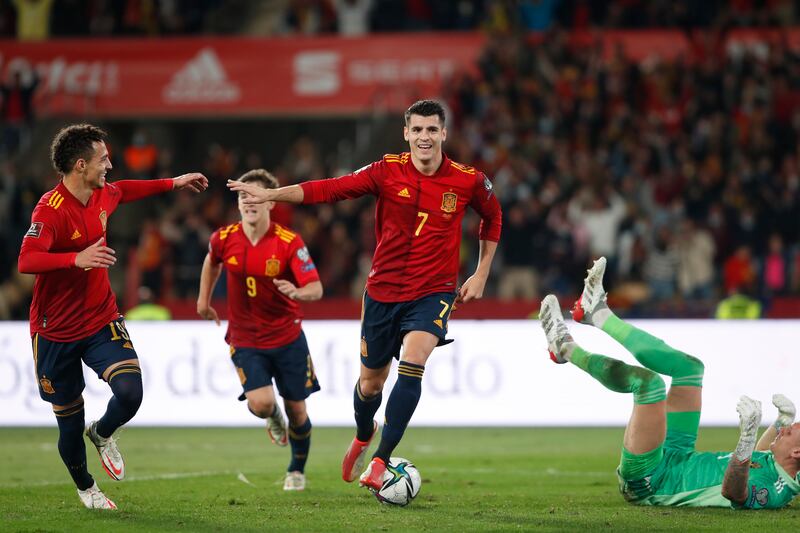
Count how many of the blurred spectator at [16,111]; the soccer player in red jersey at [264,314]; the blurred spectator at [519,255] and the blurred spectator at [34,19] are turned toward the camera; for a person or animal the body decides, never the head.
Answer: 4

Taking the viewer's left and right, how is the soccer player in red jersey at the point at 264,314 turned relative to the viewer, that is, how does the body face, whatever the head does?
facing the viewer

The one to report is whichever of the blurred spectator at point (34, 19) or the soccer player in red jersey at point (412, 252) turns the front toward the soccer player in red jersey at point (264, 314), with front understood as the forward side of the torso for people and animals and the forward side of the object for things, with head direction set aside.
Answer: the blurred spectator

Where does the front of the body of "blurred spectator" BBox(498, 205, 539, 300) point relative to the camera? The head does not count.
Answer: toward the camera

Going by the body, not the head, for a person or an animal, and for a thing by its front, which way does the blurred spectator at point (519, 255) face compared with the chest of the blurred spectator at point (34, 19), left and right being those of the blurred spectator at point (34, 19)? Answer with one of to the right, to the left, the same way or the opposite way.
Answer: the same way

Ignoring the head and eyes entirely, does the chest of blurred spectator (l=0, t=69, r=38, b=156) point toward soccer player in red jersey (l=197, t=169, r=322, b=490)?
yes

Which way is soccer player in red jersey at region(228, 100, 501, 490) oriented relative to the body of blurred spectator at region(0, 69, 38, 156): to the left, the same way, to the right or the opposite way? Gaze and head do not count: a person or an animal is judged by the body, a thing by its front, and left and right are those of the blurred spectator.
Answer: the same way

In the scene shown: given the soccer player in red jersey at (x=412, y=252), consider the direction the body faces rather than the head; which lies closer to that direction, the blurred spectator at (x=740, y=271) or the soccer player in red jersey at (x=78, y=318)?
the soccer player in red jersey

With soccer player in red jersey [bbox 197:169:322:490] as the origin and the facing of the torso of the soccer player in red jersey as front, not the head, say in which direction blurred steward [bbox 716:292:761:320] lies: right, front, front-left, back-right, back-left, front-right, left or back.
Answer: back-left

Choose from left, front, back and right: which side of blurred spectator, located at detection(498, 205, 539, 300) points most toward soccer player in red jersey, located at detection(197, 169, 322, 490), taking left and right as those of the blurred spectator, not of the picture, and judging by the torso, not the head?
front

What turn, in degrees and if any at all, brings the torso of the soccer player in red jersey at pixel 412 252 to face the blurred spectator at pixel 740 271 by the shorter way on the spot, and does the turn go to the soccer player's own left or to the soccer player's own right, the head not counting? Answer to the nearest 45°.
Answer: approximately 135° to the soccer player's own left

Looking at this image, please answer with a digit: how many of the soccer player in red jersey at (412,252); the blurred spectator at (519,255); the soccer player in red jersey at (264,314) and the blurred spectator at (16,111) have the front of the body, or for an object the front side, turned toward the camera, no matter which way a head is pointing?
4

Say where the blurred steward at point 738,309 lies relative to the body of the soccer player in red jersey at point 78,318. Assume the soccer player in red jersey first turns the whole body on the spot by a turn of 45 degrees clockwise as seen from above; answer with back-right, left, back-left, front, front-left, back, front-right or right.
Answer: back-left

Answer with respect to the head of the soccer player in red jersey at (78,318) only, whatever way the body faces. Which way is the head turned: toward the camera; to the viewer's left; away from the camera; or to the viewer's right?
to the viewer's right

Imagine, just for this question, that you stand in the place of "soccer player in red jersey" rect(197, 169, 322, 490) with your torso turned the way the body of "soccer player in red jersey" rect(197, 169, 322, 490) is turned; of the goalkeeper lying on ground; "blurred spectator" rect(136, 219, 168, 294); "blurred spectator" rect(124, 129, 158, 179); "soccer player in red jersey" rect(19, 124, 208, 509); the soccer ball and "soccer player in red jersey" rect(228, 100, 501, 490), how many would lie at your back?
2

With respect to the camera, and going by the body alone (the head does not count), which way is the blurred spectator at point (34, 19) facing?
toward the camera

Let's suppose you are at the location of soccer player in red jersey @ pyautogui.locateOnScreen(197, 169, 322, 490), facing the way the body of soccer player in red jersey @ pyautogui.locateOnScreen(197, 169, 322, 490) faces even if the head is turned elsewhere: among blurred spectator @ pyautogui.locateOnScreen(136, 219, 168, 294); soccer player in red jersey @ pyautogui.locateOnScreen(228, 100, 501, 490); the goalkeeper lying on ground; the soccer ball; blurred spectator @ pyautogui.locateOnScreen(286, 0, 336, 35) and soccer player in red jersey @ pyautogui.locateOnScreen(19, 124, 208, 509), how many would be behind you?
2
